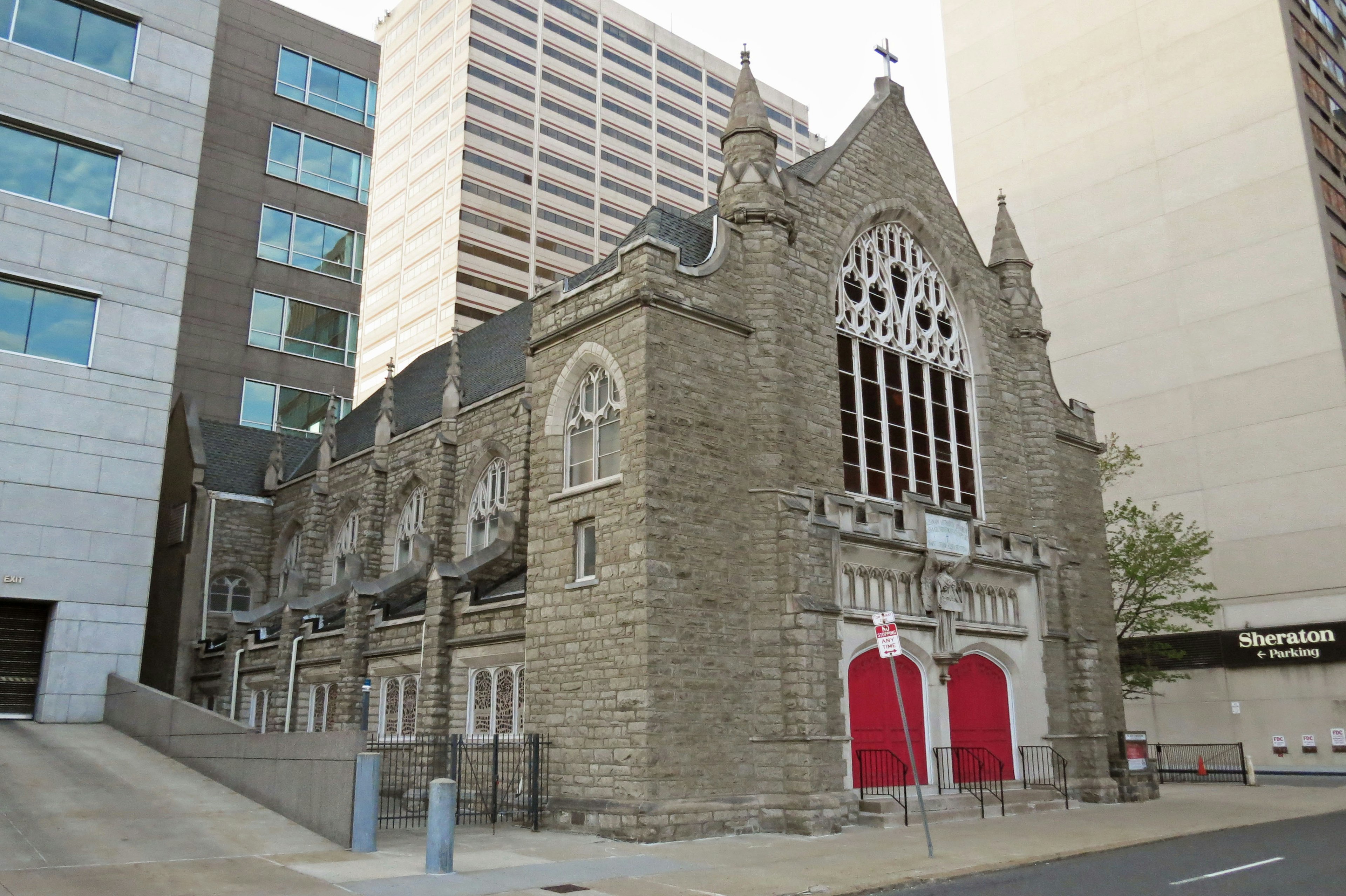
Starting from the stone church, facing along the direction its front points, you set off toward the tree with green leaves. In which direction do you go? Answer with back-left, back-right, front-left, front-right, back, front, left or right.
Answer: left

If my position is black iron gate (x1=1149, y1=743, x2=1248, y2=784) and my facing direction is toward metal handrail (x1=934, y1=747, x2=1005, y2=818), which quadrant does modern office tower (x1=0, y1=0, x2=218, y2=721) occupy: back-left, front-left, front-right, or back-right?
front-right

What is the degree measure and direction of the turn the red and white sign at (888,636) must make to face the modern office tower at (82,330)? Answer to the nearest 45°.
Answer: approximately 90° to its right

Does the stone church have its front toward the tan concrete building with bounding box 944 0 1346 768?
no

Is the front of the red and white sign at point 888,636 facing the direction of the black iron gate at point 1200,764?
no

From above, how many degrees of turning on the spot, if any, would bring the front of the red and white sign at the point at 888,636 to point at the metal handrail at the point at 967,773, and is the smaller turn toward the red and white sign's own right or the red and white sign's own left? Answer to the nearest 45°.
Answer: approximately 180°

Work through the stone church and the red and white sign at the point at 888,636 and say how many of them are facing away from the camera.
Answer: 0

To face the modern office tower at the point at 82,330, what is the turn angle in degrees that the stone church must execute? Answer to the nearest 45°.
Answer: approximately 135° to its right

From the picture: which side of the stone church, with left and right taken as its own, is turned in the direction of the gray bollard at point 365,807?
right

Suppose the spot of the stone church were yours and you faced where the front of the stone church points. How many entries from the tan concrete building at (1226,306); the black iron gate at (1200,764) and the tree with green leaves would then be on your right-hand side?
0

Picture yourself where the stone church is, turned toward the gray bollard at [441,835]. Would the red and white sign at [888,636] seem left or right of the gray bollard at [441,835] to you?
left

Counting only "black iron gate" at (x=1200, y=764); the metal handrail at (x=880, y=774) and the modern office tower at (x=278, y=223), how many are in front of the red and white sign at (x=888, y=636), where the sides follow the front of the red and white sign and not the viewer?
0

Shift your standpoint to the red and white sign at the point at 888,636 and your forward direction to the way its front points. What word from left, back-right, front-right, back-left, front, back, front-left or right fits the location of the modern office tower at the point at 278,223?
back-right

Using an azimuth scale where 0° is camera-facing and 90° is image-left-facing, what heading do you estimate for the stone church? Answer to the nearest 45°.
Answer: approximately 315°

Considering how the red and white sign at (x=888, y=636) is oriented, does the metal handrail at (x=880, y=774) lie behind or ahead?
behind

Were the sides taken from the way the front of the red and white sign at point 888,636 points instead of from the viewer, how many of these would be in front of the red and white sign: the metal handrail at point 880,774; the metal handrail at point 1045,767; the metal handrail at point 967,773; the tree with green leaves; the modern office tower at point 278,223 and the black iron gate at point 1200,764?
0

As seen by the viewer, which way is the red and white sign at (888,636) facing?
toward the camera

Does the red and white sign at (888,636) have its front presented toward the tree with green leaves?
no

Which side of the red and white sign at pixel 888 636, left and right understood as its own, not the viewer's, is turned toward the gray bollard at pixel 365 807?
right
